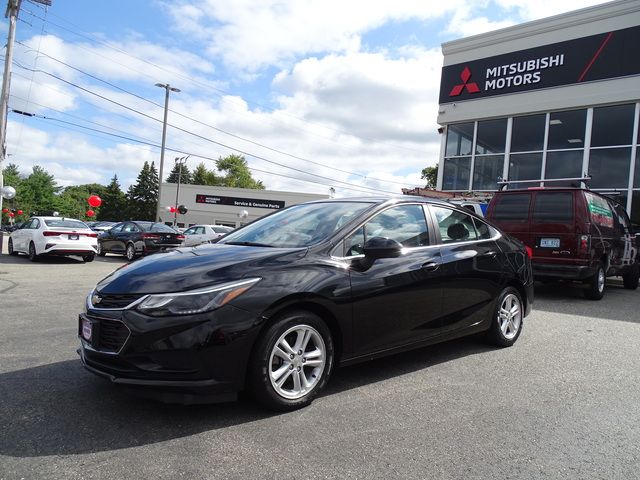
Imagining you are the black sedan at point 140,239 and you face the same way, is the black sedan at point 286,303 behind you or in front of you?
behind

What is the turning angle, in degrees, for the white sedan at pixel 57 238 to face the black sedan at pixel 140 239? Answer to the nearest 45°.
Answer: approximately 90° to its right

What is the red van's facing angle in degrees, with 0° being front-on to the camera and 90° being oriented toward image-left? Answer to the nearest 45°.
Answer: approximately 225°

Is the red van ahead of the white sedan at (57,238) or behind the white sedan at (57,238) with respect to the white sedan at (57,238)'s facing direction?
behind

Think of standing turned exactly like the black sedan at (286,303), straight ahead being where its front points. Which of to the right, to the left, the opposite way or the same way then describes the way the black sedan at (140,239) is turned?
to the right

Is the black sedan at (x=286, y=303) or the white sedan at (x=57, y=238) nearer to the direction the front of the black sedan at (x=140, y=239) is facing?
the white sedan

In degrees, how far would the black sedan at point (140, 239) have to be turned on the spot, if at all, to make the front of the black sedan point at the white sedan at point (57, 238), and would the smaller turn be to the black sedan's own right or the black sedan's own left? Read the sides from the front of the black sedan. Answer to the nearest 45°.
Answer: approximately 90° to the black sedan's own left

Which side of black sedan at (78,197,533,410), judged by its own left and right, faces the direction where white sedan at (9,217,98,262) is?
right

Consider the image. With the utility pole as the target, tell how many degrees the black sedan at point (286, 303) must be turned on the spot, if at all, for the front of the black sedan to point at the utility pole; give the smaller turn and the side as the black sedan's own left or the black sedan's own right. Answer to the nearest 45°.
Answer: approximately 90° to the black sedan's own right

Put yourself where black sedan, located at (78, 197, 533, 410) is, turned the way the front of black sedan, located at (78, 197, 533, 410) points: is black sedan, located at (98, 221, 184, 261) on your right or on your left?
on your right

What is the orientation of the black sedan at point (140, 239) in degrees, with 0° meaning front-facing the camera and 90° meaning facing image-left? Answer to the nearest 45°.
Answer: approximately 135°
